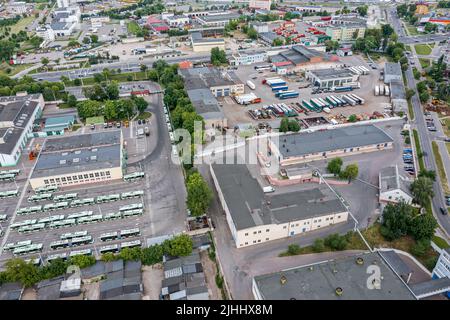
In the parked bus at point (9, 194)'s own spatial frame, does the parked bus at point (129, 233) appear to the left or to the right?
on its right

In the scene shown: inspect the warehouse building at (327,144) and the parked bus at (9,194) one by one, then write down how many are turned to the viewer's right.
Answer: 1

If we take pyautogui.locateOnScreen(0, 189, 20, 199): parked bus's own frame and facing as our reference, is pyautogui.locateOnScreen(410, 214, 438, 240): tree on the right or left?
on its right

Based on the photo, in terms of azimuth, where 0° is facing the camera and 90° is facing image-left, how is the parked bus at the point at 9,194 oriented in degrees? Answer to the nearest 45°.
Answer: approximately 270°

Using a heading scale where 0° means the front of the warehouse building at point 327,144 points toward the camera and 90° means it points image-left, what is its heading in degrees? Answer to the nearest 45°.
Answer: approximately 0°

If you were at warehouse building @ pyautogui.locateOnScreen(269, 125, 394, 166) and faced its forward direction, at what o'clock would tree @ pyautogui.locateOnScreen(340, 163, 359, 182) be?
The tree is roughly at 11 o'clock from the warehouse building.

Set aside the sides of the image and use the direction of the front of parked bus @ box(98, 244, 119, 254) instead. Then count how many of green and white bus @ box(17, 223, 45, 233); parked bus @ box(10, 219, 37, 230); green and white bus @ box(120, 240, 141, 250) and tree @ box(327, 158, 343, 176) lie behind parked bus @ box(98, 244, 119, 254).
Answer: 2
